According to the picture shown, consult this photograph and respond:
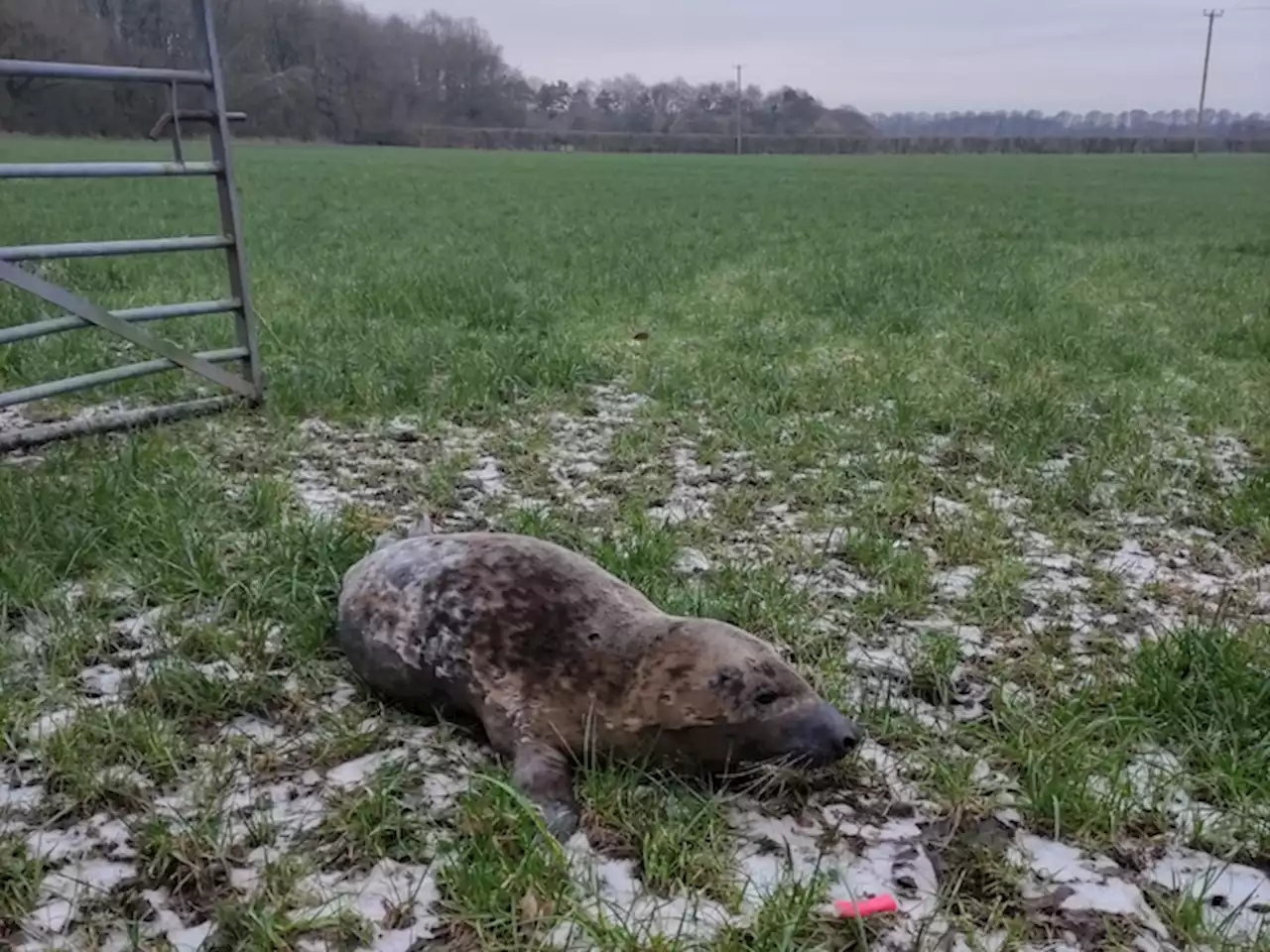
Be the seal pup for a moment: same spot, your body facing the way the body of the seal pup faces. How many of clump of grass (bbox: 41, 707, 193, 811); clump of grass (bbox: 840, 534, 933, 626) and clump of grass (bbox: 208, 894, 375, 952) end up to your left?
1

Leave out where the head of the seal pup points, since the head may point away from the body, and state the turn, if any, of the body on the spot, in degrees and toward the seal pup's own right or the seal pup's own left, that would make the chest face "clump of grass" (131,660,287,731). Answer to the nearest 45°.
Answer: approximately 135° to the seal pup's own right

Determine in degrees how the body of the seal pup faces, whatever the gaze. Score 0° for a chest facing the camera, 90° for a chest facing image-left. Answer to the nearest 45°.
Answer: approximately 315°

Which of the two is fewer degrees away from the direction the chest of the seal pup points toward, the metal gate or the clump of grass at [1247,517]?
the clump of grass

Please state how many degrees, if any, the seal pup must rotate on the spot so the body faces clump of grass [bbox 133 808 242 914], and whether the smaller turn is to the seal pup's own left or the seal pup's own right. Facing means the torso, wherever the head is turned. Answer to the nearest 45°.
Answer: approximately 90° to the seal pup's own right

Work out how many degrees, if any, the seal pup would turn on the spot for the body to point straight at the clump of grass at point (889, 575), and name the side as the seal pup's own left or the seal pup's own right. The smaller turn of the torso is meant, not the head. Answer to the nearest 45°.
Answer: approximately 90° to the seal pup's own left

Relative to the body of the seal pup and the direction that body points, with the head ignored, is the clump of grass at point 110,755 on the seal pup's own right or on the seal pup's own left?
on the seal pup's own right

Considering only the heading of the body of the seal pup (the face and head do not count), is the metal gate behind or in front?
behind

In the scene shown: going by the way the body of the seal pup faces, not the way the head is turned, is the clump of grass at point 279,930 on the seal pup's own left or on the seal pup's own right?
on the seal pup's own right

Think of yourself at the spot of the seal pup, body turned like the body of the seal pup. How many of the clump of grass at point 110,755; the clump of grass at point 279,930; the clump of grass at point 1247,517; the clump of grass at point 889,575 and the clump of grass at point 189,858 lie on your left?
2
